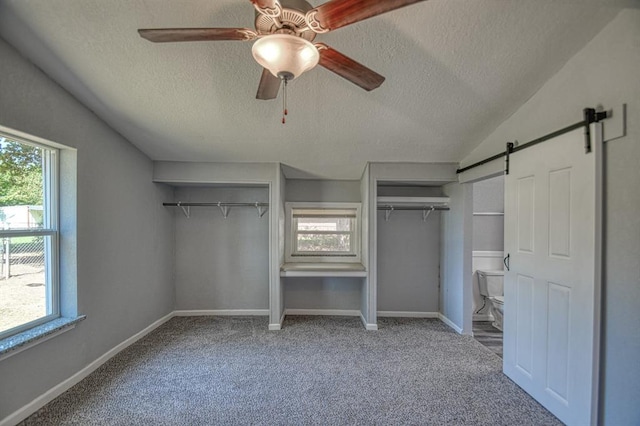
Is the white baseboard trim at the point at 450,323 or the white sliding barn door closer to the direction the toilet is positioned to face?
the white sliding barn door

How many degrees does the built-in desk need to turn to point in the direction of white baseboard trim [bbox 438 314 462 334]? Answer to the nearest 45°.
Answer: approximately 90° to its left

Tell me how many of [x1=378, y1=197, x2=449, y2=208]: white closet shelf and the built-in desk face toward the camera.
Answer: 2

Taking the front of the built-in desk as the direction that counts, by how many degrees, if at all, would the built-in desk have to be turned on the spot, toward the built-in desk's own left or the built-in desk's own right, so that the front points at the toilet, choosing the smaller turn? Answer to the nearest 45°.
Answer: approximately 90° to the built-in desk's own left

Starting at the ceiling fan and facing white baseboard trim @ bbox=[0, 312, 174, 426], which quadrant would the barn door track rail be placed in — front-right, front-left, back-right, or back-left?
back-right

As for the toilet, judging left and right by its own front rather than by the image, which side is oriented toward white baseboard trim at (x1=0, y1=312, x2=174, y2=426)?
right

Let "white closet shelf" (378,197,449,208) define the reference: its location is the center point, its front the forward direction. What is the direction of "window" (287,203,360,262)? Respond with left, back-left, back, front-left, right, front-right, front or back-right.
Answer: right

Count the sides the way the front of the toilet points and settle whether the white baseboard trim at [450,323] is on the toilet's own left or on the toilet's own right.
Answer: on the toilet's own right

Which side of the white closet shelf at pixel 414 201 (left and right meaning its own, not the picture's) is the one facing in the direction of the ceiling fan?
front
